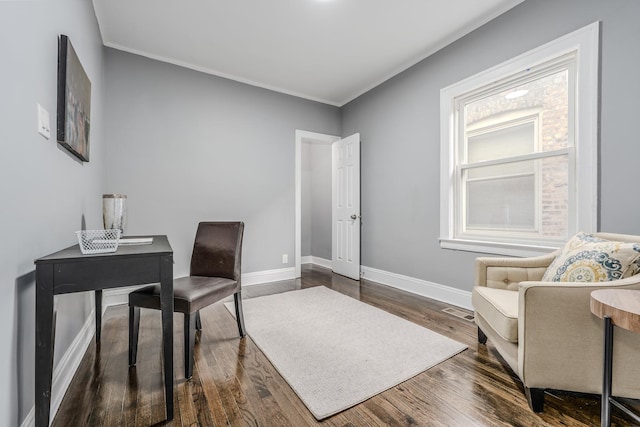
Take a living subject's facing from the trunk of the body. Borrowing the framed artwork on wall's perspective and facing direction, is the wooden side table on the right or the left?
on its right

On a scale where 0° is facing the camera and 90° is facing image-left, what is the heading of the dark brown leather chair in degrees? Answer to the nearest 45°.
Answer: approximately 45°

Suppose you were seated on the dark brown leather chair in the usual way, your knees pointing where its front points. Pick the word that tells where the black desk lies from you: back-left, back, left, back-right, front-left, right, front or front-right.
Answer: front

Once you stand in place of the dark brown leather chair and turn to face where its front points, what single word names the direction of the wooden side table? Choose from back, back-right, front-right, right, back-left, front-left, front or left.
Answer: left

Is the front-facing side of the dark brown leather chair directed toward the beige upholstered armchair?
no

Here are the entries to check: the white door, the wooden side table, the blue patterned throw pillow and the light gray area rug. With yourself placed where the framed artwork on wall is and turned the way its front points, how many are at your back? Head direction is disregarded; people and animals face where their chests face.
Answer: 0

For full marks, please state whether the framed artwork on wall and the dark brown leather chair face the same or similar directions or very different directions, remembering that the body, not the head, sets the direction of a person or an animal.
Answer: very different directions

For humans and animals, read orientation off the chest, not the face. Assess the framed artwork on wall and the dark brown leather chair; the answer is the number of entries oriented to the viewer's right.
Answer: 1

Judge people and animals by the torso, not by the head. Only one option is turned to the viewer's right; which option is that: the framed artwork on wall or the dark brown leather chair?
the framed artwork on wall

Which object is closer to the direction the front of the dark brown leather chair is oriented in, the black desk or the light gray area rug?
the black desk

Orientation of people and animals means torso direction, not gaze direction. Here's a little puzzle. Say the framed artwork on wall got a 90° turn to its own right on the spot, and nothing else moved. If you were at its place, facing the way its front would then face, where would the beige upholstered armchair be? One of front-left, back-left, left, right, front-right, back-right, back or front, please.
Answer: front-left

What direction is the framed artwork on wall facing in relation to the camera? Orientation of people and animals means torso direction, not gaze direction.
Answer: to the viewer's right

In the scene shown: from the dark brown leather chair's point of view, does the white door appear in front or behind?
behind
